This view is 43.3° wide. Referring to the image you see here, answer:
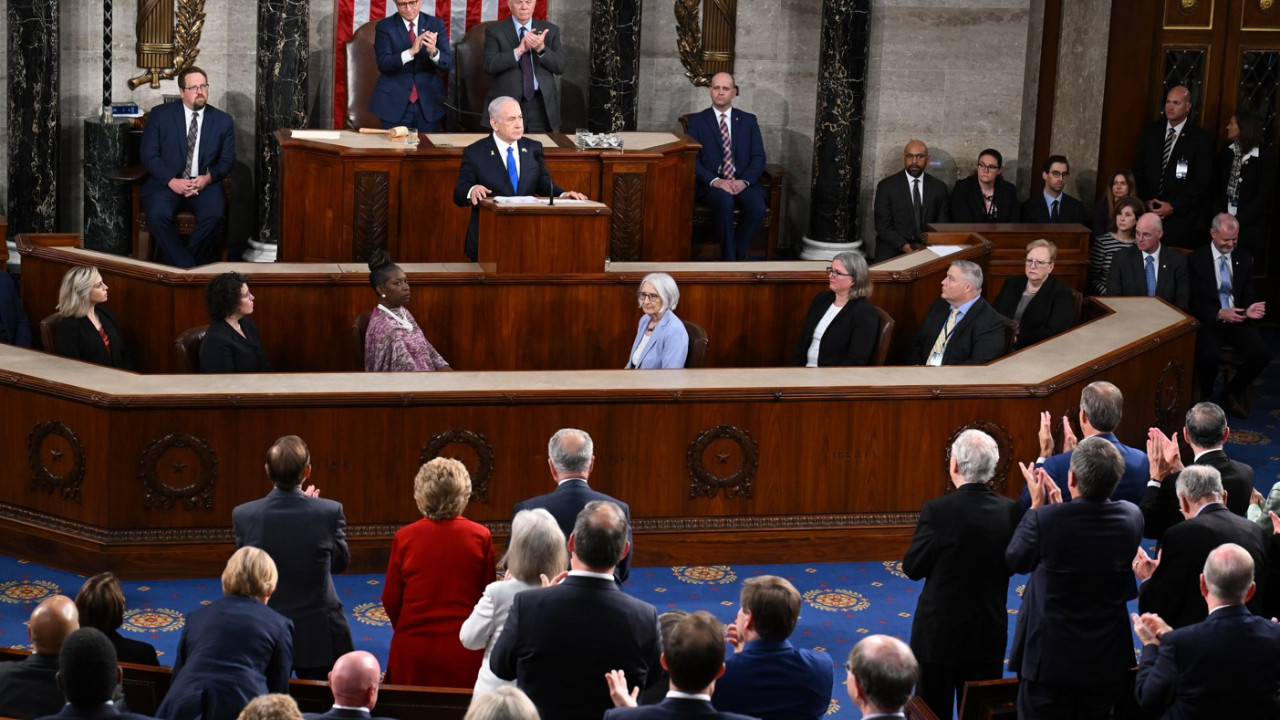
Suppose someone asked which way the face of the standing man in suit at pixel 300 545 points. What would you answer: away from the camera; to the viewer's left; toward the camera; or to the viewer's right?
away from the camera

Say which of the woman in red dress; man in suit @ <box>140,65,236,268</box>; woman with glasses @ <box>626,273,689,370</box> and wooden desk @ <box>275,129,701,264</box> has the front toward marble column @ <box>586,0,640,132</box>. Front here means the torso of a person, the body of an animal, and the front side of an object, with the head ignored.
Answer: the woman in red dress

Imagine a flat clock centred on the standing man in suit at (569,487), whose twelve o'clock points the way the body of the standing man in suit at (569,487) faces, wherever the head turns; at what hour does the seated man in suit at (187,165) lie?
the seated man in suit at (187,165) is roughly at 11 o'clock from the standing man in suit at (569,487).

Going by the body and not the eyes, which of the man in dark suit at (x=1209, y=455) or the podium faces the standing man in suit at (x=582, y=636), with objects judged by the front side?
the podium

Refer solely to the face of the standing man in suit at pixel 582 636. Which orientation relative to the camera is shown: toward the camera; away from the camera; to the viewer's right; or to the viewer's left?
away from the camera

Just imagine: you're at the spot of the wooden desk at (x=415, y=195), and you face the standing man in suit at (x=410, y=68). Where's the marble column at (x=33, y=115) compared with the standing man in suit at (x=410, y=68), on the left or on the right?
left

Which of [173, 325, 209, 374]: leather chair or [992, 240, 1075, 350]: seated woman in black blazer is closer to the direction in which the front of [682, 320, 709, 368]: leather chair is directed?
the leather chair

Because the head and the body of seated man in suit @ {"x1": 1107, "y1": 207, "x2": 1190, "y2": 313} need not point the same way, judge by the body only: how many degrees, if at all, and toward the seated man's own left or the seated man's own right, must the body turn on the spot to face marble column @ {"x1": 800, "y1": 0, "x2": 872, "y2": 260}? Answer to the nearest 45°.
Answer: approximately 90° to the seated man's own right

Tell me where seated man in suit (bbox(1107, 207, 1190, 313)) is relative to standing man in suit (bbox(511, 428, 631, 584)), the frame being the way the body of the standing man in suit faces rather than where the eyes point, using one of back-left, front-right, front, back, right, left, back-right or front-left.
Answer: front-right

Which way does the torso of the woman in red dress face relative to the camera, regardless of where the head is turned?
away from the camera

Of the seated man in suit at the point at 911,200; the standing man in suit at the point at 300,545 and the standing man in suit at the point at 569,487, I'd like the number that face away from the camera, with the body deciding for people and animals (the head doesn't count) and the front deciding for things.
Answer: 2

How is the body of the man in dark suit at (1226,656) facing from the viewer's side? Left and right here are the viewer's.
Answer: facing away from the viewer and to the left of the viewer
